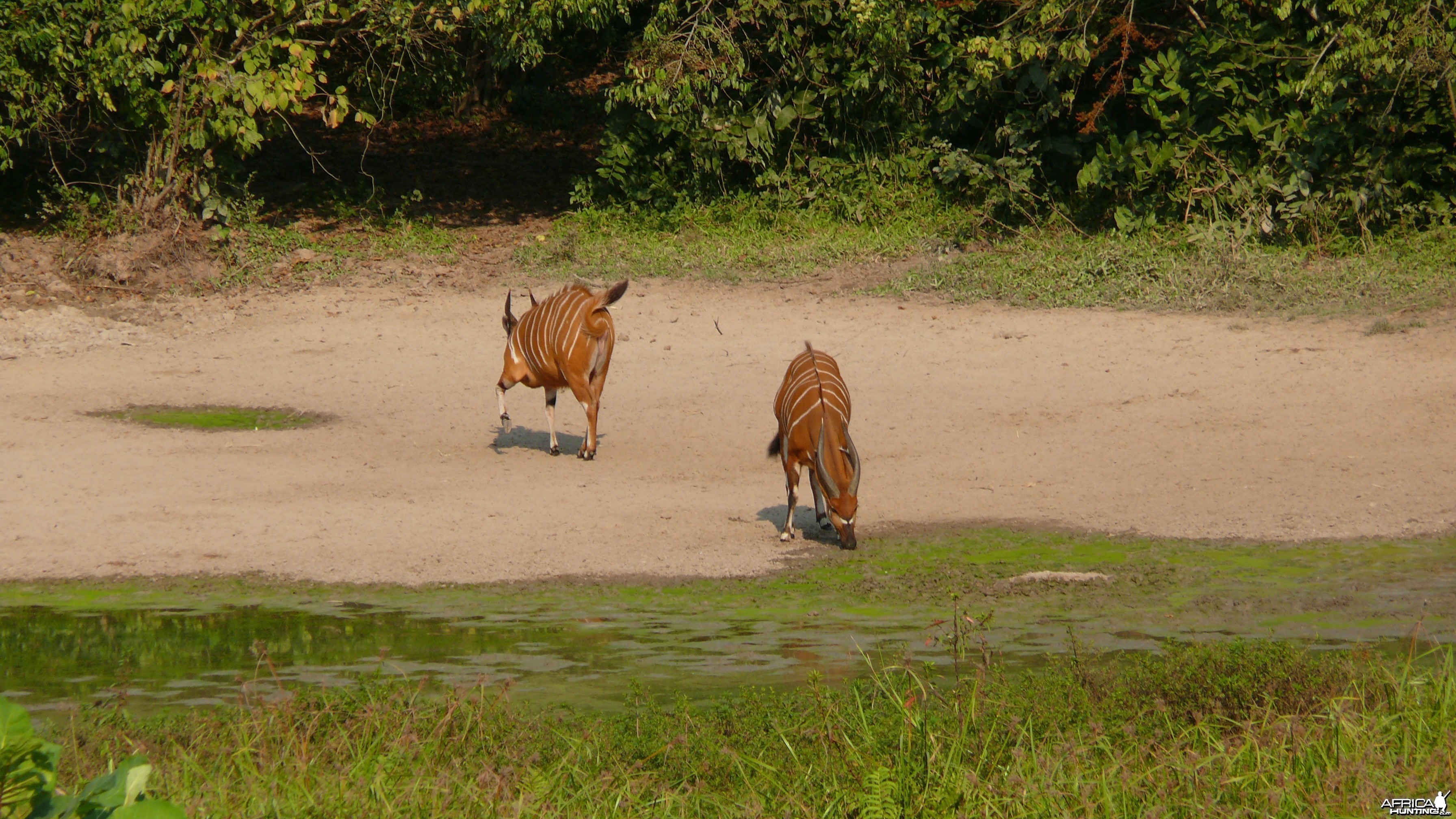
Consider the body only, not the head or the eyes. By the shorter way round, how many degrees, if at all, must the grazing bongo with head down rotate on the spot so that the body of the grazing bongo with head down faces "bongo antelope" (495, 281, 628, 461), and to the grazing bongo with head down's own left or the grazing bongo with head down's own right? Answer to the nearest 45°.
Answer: approximately 135° to the grazing bongo with head down's own right

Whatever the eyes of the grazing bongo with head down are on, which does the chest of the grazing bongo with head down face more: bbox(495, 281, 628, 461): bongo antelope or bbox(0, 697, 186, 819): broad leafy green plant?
the broad leafy green plant

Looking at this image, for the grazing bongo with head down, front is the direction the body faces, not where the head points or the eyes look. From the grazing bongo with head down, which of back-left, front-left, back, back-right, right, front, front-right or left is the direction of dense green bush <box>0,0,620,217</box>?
back-right

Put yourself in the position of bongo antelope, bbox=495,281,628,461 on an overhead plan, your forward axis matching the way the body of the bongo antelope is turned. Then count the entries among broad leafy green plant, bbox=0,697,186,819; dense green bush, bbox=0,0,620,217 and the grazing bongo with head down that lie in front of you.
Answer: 1

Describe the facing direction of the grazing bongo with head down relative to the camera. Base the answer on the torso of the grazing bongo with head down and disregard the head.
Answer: toward the camera

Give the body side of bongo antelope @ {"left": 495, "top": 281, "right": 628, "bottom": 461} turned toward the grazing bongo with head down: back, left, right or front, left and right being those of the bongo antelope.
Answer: back

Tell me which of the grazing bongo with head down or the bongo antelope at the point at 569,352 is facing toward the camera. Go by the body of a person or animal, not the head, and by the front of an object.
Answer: the grazing bongo with head down

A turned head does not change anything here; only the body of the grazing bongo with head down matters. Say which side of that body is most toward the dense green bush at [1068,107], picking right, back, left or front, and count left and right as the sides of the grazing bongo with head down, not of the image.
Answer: back

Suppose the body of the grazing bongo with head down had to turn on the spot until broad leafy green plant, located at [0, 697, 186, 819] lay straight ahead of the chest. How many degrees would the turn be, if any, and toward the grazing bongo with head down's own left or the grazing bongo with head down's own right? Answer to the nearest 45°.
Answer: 0° — it already faces it

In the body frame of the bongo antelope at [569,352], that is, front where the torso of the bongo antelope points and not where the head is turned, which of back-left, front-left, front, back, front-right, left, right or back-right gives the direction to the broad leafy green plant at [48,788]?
back-left

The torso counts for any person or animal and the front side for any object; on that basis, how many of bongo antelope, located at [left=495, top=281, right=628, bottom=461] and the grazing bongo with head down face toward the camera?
1

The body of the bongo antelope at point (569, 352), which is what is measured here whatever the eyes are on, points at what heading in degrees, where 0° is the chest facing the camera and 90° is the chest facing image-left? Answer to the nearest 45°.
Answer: approximately 135°

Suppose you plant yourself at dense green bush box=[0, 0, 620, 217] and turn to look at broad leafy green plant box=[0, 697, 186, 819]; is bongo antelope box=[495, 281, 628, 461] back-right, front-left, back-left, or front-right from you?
front-left
